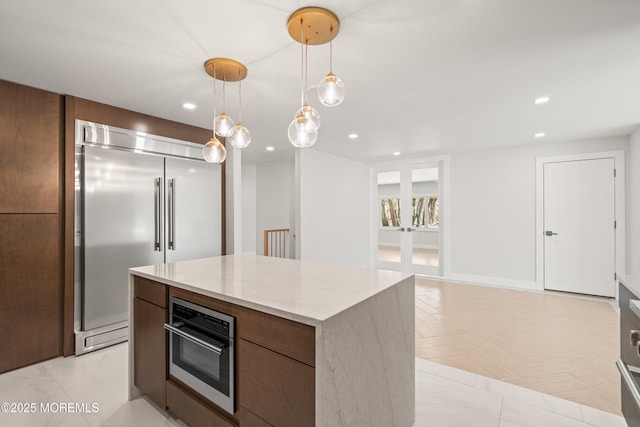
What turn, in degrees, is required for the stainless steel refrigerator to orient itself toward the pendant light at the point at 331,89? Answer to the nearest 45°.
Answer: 0° — it already faces it

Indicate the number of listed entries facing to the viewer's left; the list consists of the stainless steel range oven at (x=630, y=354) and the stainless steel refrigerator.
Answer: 1

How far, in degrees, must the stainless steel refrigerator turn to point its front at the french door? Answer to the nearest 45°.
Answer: approximately 45° to its left

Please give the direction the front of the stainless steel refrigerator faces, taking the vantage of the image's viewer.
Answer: facing the viewer and to the right of the viewer

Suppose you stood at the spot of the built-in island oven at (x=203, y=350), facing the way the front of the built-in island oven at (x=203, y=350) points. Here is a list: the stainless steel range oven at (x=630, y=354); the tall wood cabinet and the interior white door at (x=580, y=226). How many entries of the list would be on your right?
1

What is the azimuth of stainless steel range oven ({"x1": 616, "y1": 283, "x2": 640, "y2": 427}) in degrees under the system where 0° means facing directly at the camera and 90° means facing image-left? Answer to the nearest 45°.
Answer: approximately 90°

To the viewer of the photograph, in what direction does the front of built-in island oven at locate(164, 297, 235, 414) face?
facing the viewer and to the left of the viewer

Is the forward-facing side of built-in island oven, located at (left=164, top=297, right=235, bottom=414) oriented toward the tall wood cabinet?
no

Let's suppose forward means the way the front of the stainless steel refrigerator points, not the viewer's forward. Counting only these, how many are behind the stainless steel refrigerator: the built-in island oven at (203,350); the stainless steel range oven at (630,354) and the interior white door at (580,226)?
0

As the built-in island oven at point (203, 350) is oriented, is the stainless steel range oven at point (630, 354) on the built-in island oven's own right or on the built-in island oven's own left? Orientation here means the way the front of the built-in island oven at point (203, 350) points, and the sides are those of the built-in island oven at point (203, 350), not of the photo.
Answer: on the built-in island oven's own left

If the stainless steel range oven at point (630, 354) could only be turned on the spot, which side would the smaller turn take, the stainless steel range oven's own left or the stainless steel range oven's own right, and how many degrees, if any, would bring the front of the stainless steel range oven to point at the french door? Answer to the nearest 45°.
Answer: approximately 45° to the stainless steel range oven's own right

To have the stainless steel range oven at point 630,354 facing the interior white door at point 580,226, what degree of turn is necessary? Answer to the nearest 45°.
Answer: approximately 90° to its right

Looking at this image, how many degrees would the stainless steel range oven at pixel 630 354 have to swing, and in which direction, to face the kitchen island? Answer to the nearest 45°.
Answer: approximately 45° to its left
